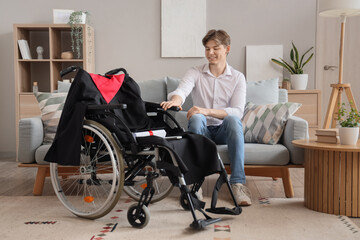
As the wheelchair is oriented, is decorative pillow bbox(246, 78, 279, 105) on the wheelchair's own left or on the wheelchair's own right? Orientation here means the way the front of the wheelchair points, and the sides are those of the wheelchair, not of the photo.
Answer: on the wheelchair's own left

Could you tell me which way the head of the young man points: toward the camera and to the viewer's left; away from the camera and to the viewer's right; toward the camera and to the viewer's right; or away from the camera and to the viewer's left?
toward the camera and to the viewer's left

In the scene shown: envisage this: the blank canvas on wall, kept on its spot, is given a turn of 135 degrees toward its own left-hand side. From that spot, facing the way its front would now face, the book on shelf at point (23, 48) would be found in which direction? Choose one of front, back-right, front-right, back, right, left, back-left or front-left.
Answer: back-left

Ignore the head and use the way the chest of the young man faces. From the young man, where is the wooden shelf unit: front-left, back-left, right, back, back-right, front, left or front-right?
back-right

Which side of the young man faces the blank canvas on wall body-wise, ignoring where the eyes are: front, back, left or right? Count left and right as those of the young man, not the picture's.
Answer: back

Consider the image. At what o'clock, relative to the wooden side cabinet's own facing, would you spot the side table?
The side table is roughly at 12 o'clock from the wooden side cabinet.

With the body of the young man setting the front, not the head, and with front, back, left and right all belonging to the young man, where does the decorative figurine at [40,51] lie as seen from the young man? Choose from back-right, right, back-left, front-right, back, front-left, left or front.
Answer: back-right

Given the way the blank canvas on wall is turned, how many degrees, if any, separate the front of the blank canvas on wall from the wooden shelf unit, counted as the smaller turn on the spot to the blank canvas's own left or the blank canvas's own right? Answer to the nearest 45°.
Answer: approximately 90° to the blank canvas's own right

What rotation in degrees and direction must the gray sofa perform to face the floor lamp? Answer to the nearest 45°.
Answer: approximately 135° to its left

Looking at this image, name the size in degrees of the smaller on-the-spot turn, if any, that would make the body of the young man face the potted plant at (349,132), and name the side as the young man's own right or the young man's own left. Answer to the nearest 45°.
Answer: approximately 45° to the young man's own left

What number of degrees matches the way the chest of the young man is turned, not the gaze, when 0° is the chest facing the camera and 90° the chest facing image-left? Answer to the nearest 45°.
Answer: approximately 0°

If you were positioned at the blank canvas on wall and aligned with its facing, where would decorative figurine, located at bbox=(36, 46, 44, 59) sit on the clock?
The decorative figurine is roughly at 3 o'clock from the blank canvas on wall.
